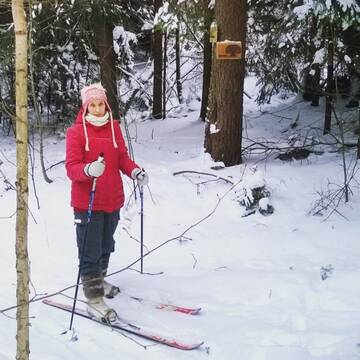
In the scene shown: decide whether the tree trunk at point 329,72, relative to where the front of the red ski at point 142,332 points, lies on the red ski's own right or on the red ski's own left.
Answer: on the red ski's own left

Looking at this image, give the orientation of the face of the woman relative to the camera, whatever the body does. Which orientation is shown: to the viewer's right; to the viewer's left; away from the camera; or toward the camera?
toward the camera

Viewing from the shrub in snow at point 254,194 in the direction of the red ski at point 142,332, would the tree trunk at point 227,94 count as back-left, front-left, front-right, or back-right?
back-right

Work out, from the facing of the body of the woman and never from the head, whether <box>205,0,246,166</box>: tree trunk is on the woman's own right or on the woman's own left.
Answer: on the woman's own left

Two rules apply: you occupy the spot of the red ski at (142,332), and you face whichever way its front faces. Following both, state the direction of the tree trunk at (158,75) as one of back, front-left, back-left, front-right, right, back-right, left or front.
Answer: back-left

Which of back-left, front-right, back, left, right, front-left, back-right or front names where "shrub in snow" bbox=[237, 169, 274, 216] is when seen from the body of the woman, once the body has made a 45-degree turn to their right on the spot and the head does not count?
back-left

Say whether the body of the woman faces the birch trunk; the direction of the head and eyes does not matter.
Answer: no

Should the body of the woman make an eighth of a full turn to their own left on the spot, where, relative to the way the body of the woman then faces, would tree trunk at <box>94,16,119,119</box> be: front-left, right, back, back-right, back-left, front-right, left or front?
left

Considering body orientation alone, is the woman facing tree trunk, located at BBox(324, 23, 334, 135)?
no

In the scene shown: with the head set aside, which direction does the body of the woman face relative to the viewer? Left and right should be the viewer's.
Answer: facing the viewer and to the right of the viewer

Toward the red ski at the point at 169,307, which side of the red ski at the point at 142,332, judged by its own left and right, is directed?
left
